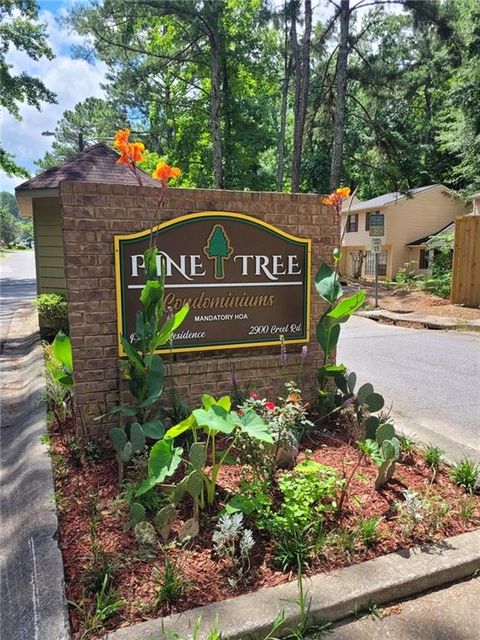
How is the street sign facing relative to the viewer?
toward the camera

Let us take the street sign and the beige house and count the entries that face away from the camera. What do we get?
0

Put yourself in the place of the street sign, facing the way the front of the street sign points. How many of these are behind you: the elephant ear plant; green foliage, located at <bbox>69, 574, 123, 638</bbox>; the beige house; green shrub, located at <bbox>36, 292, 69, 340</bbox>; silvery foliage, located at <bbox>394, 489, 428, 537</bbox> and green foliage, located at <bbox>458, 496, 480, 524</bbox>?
1

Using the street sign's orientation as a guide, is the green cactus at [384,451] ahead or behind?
ahead

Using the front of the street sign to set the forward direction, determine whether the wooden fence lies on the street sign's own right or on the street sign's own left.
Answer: on the street sign's own left

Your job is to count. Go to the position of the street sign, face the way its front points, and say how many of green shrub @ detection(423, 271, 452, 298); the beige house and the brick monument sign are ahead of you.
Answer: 1

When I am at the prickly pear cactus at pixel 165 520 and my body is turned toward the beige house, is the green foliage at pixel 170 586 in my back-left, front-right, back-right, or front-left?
back-right

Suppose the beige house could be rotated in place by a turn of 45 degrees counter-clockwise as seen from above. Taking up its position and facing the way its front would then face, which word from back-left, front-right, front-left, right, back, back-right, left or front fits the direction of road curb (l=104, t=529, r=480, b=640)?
front

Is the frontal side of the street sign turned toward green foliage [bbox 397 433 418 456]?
yes

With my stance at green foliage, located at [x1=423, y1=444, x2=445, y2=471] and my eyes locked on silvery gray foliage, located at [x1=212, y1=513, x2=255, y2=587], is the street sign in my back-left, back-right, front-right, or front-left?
back-right

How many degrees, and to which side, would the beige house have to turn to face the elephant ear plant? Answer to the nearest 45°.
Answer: approximately 45° to its left

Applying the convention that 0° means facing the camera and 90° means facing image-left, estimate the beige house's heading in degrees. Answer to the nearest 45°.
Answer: approximately 45°

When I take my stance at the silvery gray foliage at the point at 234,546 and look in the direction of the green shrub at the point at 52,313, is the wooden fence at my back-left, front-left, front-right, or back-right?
front-right

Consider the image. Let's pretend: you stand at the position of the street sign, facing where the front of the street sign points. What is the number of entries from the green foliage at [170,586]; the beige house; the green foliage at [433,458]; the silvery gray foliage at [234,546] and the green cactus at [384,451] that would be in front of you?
4

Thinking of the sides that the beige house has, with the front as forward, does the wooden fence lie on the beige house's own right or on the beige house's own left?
on the beige house's own left

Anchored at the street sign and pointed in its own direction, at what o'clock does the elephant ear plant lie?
The elephant ear plant is roughly at 12 o'clock from the street sign.

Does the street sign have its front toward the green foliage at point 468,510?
yes

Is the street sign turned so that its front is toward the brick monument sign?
yes

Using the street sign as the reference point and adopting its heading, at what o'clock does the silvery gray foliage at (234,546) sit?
The silvery gray foliage is roughly at 12 o'clock from the street sign.
